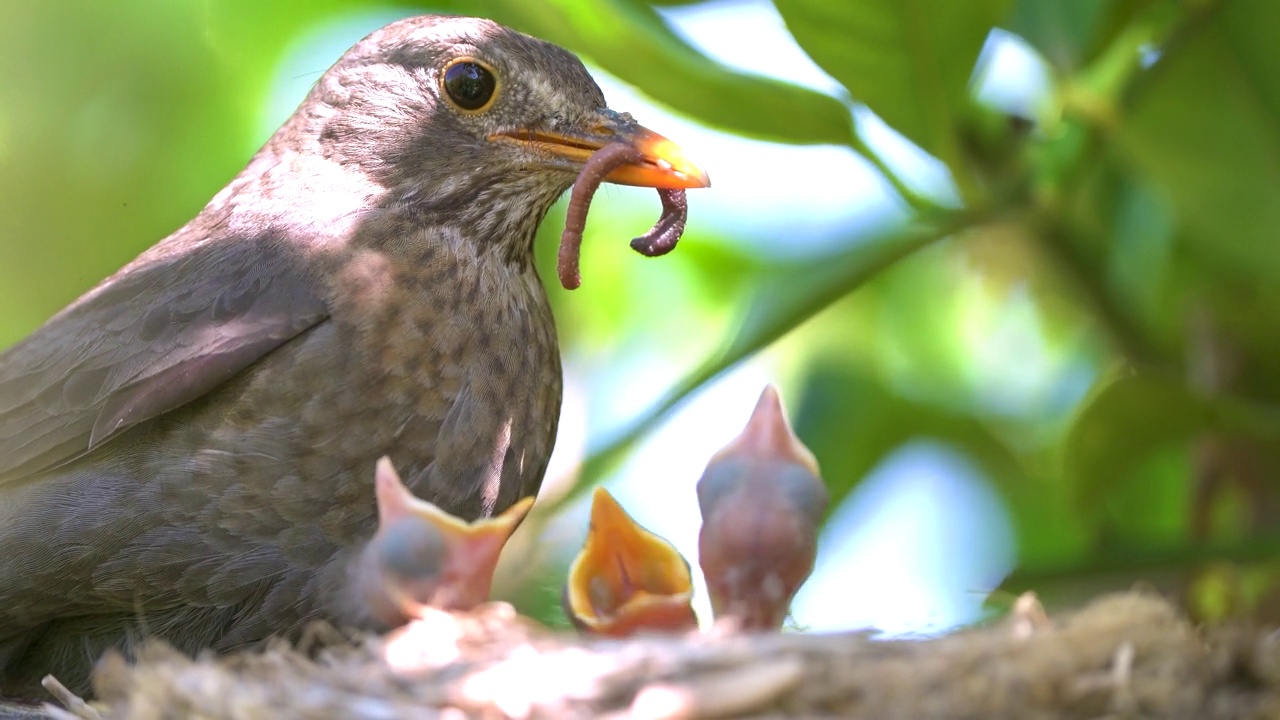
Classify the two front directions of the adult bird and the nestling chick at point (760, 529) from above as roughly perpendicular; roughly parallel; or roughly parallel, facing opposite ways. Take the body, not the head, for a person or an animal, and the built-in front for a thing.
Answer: roughly perpendicular

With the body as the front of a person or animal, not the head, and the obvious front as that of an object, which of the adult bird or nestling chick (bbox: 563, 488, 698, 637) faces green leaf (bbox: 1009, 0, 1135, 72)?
the adult bird

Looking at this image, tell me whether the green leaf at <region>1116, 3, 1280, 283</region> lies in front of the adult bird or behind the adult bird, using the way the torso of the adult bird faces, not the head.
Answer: in front

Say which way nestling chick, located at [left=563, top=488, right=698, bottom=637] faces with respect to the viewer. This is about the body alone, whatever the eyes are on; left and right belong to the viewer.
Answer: facing the viewer

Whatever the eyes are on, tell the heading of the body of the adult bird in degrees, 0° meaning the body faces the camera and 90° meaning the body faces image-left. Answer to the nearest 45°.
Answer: approximately 270°

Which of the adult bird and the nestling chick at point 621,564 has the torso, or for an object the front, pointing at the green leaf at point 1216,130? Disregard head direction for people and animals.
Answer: the adult bird

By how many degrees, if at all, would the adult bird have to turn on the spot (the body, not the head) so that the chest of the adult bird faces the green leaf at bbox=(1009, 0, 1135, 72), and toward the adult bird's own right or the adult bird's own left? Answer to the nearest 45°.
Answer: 0° — it already faces it

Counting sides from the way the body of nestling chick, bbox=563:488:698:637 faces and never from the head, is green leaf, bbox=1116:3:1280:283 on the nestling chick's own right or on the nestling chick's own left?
on the nestling chick's own left

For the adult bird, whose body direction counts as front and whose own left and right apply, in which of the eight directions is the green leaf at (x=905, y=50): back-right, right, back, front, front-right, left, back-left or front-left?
front

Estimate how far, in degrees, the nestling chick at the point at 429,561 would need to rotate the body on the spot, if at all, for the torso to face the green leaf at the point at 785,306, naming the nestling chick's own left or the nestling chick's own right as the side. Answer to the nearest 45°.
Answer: approximately 45° to the nestling chick's own left
